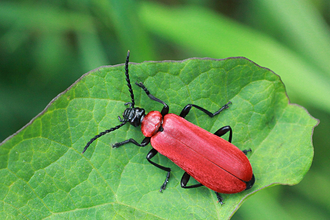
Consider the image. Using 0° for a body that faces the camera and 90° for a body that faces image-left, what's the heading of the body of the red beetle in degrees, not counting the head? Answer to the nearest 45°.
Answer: approximately 135°
